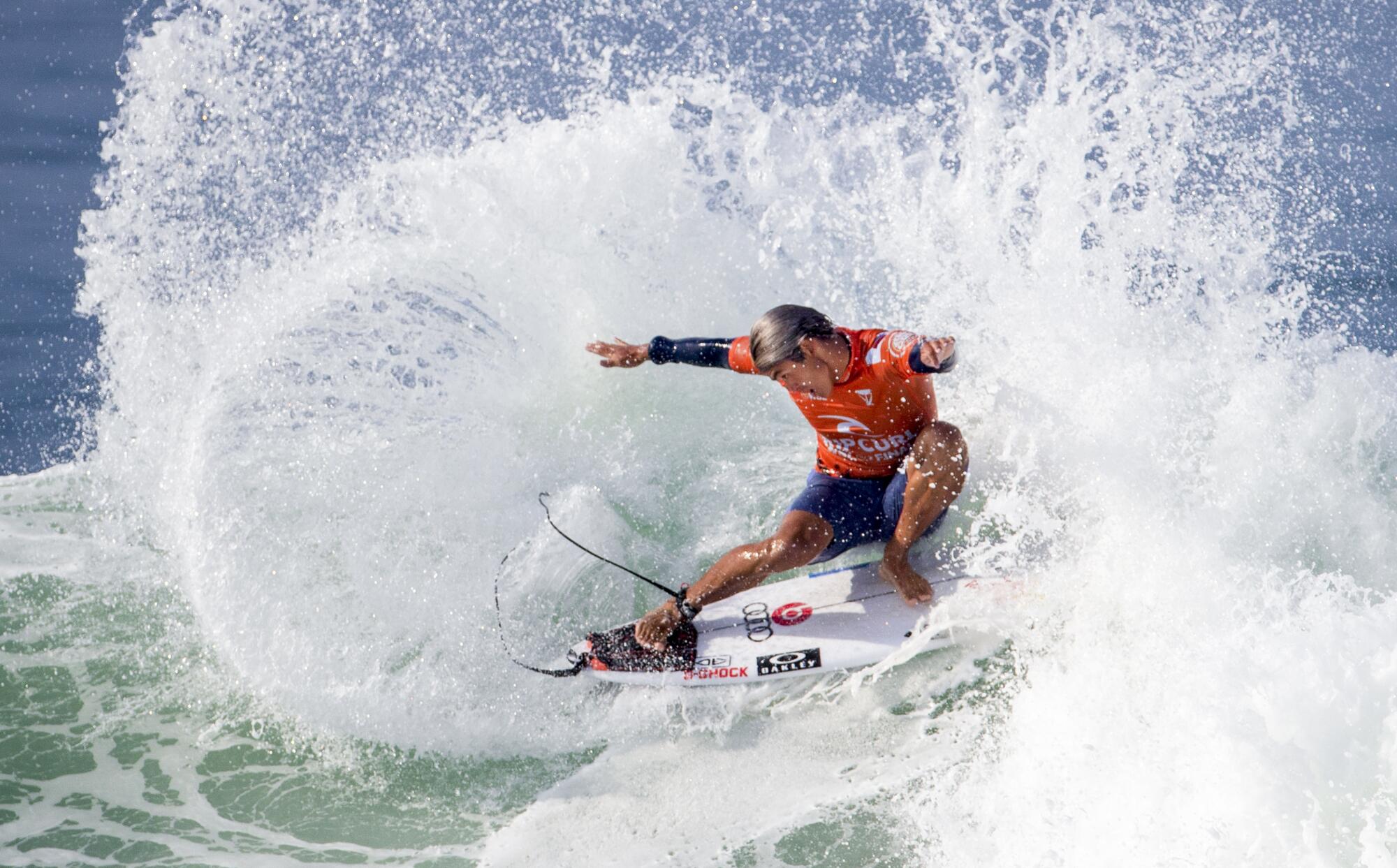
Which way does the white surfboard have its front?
to the viewer's right

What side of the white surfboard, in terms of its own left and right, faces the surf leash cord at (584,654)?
back

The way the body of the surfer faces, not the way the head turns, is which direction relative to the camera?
toward the camera
